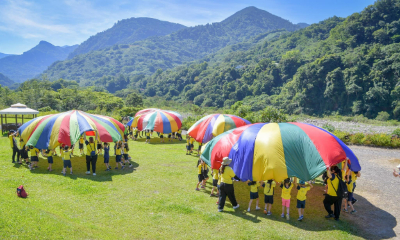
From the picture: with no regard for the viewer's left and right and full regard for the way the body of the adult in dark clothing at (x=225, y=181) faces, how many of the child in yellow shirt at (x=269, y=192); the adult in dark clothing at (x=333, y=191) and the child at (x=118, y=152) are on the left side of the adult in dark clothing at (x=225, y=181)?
1

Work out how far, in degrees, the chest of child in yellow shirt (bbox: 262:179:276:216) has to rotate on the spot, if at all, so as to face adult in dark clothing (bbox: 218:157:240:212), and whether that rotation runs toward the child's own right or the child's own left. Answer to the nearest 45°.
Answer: approximately 90° to the child's own left

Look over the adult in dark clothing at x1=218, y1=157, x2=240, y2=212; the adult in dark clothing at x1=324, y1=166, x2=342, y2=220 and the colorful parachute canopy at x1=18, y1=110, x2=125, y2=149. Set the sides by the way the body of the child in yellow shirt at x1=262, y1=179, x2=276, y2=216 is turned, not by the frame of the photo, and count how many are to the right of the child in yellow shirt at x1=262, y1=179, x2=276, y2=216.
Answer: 1

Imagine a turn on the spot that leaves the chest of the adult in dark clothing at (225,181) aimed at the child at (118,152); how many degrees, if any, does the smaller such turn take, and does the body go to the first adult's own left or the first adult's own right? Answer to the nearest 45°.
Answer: approximately 90° to the first adult's own left

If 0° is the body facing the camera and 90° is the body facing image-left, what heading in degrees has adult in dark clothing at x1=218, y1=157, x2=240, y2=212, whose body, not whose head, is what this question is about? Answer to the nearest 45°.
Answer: approximately 225°

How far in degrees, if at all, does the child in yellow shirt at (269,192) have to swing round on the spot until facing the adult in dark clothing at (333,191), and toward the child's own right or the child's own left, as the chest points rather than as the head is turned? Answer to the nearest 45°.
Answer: approximately 90° to the child's own right

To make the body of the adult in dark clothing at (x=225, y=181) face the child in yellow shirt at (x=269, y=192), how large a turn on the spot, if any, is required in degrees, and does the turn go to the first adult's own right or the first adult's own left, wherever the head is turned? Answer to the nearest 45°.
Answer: approximately 45° to the first adult's own right

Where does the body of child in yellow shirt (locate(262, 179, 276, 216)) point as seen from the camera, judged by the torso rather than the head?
away from the camera

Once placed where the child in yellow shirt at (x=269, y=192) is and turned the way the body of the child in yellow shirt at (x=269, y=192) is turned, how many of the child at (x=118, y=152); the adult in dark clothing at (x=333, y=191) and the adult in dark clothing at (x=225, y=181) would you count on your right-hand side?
1

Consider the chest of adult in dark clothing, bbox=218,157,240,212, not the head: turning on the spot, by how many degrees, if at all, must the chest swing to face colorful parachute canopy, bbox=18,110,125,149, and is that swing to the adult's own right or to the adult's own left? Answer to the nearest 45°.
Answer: approximately 90° to the adult's own left

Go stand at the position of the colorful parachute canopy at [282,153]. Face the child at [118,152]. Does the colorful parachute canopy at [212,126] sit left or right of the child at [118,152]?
right

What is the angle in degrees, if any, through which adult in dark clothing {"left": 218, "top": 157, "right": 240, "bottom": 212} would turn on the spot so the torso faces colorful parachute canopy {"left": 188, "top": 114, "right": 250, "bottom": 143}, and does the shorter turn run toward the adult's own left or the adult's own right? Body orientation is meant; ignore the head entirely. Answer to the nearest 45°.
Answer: approximately 45° to the adult's own left
